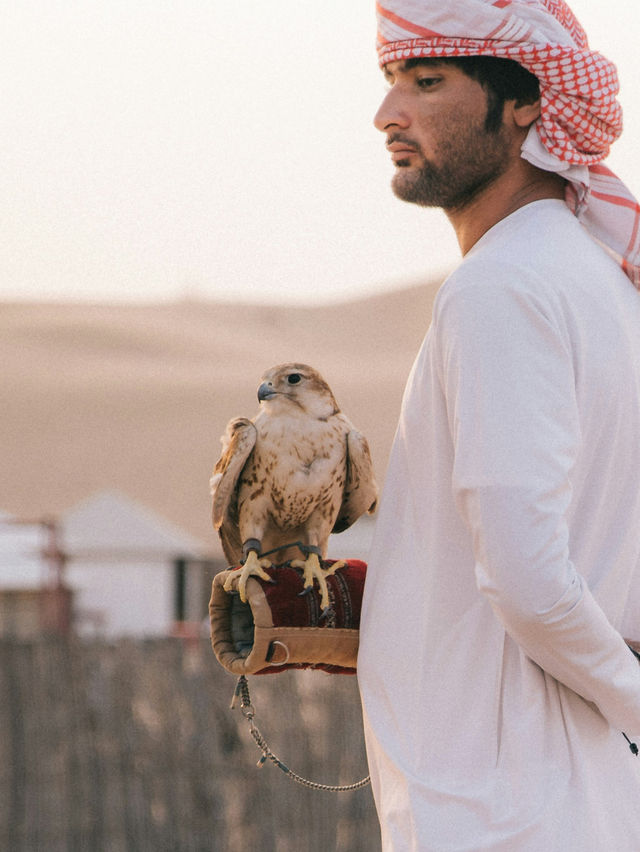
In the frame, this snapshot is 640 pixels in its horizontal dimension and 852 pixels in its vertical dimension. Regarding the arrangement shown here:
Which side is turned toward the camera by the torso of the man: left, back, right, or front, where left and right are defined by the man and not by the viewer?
left

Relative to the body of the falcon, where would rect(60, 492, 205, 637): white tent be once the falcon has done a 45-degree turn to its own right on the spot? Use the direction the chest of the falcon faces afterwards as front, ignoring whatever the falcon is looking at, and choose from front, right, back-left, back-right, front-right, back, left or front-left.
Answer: back-right

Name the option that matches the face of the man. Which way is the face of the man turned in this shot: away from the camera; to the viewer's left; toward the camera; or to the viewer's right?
to the viewer's left

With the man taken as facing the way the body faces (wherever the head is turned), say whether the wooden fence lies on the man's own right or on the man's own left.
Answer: on the man's own right

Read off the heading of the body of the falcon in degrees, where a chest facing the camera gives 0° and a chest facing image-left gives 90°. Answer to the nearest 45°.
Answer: approximately 0°

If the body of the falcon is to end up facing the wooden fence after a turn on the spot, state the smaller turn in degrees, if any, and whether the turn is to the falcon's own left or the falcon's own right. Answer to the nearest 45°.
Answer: approximately 180°
